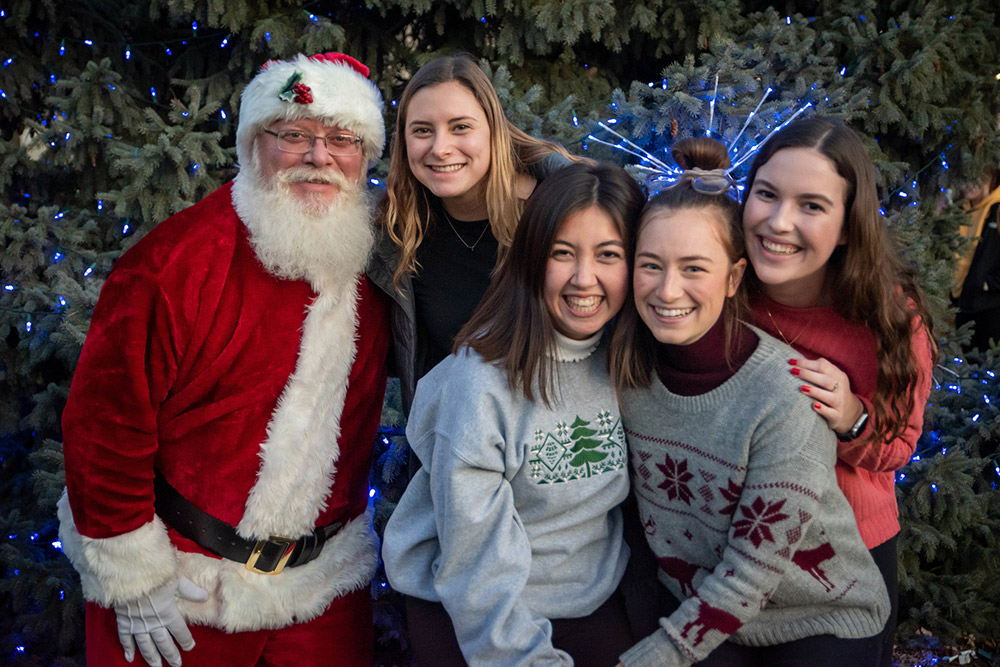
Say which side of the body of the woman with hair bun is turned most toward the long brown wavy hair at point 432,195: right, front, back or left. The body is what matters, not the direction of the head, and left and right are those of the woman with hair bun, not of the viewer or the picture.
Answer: right

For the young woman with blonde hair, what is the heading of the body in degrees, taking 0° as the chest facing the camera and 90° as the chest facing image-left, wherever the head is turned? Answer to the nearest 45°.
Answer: approximately 0°

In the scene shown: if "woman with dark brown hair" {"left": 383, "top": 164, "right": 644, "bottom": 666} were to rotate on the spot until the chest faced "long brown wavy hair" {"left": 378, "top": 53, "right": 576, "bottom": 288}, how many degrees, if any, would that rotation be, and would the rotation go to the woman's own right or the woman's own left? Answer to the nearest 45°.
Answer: approximately 180°

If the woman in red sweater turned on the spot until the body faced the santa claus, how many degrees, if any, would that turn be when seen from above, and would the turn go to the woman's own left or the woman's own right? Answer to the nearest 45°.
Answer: approximately 45° to the woman's own right

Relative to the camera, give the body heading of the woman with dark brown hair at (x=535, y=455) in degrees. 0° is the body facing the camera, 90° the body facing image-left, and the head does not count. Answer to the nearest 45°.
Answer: approximately 315°

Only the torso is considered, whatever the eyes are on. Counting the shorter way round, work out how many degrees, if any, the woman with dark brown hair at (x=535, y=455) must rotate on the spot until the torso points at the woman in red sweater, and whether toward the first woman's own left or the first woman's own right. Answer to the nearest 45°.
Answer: approximately 45° to the first woman's own left
